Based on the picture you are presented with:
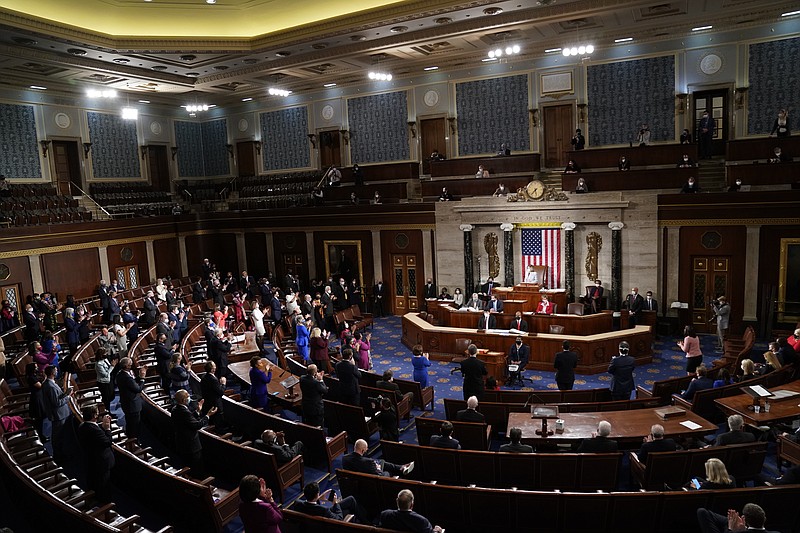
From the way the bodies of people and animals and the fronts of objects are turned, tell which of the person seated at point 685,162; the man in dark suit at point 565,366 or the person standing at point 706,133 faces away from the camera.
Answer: the man in dark suit

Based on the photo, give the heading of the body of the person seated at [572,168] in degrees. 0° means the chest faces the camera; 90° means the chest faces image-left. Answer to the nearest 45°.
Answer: approximately 0°

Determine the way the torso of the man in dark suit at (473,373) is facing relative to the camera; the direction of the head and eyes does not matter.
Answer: away from the camera

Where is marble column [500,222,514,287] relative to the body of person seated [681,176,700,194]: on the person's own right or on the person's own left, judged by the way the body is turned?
on the person's own right

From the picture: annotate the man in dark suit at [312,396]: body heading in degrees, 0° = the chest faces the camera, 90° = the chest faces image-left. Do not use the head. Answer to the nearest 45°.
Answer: approximately 225°

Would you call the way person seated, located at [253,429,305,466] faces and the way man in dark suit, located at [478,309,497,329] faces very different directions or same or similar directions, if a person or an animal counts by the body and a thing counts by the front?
very different directions

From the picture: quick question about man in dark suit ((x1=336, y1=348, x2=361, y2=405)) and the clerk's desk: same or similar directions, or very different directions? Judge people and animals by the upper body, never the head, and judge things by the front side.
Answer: very different directions

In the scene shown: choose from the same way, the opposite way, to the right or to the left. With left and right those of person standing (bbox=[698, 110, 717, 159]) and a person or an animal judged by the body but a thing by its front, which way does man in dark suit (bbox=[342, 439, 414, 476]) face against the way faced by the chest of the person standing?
the opposite way

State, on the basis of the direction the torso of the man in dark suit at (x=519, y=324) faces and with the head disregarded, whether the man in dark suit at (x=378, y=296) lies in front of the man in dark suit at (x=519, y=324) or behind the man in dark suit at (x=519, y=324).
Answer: behind

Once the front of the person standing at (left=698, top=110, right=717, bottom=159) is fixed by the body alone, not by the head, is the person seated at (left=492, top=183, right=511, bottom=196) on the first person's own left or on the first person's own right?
on the first person's own right

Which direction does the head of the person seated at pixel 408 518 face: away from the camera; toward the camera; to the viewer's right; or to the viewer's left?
away from the camera

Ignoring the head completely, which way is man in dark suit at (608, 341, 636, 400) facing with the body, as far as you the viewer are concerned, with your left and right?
facing away from the viewer

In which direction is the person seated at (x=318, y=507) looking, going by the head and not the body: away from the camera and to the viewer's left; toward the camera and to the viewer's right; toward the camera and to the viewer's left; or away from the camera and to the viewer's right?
away from the camera and to the viewer's right

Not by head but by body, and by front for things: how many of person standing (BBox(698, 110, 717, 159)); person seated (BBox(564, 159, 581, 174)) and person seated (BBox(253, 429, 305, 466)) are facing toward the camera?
2

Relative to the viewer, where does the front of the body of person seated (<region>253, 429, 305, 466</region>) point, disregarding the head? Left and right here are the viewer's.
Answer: facing away from the viewer and to the right of the viewer

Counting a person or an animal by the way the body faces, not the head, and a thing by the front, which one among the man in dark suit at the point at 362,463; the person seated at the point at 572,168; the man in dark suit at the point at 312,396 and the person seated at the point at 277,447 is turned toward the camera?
the person seated at the point at 572,168
